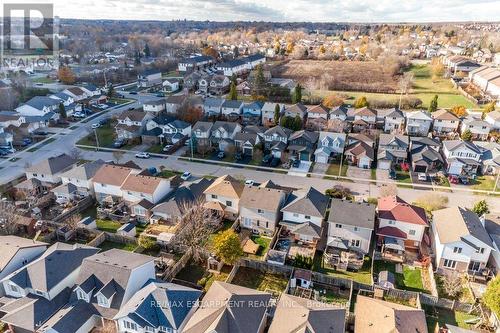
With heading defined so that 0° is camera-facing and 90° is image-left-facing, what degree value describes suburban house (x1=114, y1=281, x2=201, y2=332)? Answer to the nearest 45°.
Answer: approximately 45°

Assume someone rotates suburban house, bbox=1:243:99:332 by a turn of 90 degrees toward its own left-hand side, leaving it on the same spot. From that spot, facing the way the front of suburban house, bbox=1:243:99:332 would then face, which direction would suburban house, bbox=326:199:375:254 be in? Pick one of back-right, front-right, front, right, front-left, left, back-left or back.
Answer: front-left

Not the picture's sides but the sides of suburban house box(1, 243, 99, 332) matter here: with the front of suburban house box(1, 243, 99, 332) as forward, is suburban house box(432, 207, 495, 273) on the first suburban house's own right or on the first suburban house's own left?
on the first suburban house's own left

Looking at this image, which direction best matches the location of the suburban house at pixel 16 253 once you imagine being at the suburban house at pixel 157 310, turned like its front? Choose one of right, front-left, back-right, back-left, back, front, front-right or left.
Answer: right

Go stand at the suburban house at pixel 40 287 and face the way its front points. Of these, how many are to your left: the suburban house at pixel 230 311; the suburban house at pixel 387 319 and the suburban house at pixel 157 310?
3

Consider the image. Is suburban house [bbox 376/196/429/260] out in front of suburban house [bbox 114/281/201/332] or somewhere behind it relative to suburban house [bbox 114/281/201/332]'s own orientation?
behind

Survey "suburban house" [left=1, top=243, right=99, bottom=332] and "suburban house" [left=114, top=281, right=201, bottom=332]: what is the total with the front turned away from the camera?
0

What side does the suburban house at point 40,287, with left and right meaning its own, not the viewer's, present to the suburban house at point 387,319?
left

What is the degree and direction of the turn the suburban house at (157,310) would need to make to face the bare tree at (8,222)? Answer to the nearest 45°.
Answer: approximately 90° to its right

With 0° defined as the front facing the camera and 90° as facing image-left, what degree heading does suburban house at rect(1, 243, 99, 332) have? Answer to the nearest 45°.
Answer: approximately 45°
